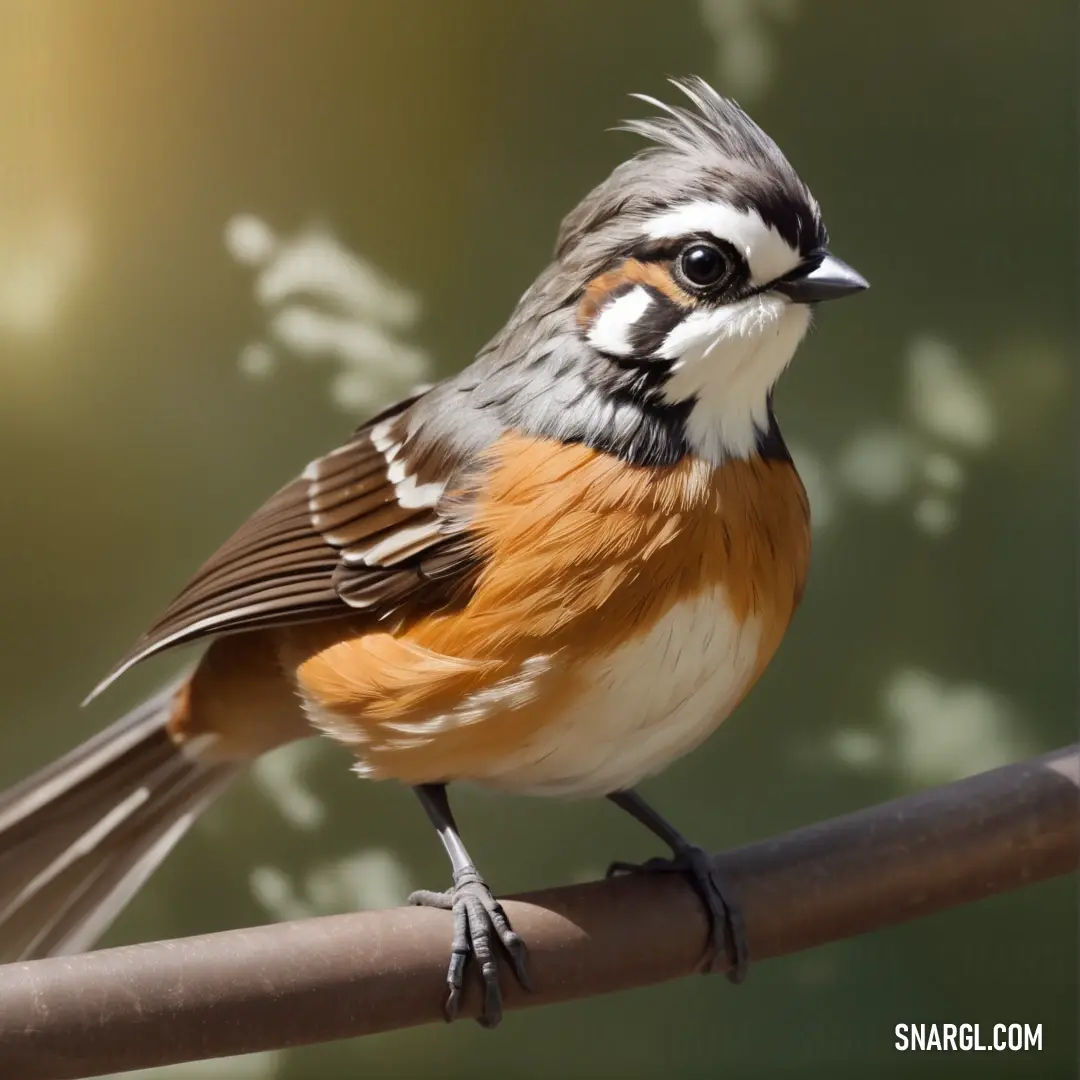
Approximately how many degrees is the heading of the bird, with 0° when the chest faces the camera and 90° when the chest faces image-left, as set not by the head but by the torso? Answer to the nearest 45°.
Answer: approximately 315°
